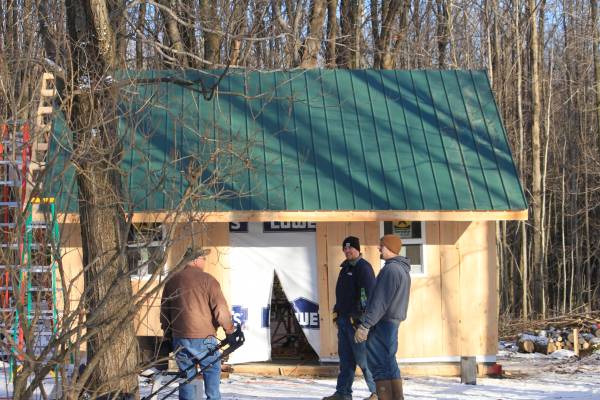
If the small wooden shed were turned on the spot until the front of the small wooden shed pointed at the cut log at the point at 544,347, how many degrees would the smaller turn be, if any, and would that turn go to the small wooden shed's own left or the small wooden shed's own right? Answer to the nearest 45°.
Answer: approximately 135° to the small wooden shed's own left

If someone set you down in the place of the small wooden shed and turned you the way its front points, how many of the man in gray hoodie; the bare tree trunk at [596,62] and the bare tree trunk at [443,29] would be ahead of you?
1

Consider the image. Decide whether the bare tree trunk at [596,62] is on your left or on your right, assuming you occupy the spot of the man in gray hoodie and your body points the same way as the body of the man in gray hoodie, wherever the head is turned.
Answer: on your right

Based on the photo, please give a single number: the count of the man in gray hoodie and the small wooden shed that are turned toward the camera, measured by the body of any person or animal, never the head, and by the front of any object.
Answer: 1

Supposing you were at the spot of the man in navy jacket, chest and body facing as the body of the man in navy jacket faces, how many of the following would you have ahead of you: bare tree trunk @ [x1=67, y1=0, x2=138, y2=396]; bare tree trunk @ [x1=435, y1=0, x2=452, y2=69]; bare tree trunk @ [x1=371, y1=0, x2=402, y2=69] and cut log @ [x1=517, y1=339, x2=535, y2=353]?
1

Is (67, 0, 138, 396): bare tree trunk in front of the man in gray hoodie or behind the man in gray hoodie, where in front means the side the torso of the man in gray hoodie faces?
in front

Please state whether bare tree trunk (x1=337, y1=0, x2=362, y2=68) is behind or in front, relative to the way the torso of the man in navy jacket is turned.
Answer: behind

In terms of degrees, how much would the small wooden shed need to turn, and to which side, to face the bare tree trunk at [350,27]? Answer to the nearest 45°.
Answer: approximately 180°

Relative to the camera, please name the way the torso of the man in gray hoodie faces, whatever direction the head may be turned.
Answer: to the viewer's left

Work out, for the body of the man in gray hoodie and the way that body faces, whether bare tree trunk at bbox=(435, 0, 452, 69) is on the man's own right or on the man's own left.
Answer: on the man's own right

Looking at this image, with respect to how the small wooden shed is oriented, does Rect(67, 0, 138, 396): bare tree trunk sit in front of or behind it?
in front

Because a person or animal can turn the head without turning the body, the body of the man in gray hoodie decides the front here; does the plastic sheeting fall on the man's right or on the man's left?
on the man's right

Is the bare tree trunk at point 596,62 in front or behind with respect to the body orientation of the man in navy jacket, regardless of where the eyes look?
behind

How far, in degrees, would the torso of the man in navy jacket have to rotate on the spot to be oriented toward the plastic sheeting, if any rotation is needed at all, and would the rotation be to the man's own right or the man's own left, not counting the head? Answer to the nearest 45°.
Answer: approximately 90° to the man's own right

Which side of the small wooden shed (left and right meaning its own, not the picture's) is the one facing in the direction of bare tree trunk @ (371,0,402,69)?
back
